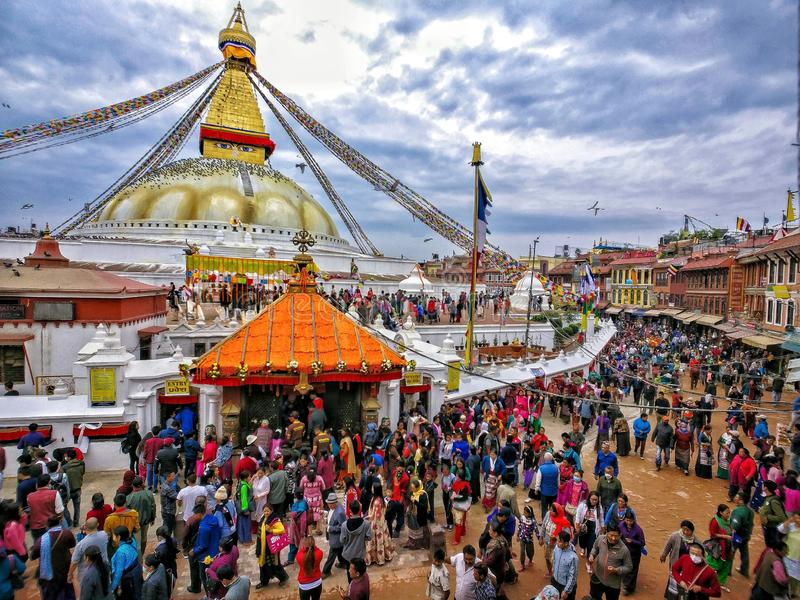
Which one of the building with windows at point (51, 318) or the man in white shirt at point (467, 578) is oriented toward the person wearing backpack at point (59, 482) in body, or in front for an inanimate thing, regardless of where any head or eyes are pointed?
the building with windows

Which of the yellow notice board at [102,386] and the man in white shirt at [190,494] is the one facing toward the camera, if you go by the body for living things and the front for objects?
the yellow notice board

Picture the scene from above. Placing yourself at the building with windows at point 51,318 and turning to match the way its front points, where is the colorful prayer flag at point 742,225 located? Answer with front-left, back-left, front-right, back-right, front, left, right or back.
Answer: left

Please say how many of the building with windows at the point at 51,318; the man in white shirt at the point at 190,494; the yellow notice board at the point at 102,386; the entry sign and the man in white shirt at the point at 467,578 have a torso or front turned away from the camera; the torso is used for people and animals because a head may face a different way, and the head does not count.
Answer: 1

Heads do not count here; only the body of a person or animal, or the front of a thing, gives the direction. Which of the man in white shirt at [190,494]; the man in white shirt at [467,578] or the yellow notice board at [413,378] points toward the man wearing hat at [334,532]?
the yellow notice board

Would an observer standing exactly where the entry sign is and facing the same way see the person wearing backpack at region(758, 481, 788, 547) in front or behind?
in front

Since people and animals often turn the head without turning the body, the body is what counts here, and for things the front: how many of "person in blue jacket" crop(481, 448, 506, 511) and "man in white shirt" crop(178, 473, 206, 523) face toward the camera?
1

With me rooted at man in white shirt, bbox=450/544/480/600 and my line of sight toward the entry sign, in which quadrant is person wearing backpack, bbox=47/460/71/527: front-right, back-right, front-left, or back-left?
front-left

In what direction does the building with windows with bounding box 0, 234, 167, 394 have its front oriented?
toward the camera

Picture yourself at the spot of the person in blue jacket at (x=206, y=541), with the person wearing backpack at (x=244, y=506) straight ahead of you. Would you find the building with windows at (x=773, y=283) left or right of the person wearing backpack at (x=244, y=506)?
right

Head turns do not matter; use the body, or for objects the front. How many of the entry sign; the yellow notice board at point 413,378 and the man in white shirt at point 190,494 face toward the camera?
2

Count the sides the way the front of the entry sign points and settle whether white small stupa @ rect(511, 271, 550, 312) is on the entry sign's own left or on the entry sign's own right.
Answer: on the entry sign's own left

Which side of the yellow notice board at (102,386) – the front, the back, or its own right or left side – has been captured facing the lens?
front

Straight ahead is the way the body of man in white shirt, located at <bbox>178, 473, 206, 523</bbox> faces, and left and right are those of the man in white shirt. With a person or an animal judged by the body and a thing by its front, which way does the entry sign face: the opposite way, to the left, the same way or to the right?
the opposite way

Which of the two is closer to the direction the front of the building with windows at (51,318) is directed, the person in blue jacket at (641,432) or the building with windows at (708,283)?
the person in blue jacket

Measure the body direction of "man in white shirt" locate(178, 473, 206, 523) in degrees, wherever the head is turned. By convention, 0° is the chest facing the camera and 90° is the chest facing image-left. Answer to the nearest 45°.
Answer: approximately 180°

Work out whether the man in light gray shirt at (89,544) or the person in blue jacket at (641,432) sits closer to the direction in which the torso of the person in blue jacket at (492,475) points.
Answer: the man in light gray shirt

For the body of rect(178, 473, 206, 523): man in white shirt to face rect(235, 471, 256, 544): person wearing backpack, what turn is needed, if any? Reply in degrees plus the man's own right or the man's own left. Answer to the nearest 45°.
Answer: approximately 45° to the man's own right

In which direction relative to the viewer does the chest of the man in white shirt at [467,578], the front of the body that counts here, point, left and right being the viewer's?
facing the viewer

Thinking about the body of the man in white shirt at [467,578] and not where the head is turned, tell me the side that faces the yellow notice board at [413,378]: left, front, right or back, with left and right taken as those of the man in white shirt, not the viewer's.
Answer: back

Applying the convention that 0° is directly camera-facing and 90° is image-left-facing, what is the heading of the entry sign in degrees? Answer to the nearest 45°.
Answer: approximately 0°
